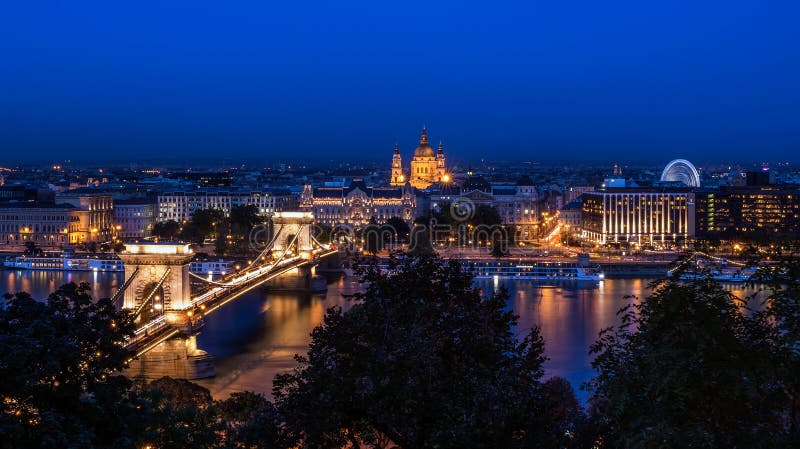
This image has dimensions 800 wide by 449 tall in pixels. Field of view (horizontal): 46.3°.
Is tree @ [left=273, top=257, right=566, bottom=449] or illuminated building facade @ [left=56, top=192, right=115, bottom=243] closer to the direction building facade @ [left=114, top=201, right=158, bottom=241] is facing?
the tree

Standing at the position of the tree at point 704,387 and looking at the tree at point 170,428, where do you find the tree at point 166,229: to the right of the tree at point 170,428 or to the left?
right

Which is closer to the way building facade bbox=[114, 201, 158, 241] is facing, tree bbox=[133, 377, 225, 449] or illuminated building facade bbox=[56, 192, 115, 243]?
the tree

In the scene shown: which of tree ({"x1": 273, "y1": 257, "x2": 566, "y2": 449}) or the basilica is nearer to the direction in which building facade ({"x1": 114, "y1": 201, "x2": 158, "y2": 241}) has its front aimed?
the tree

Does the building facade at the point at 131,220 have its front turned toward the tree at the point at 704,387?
yes

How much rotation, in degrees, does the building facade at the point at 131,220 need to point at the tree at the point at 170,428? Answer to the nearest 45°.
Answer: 0° — it already faces it

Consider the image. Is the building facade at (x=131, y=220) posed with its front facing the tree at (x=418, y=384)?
yes

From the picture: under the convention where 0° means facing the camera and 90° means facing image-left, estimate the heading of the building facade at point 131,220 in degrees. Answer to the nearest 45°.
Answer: approximately 0°

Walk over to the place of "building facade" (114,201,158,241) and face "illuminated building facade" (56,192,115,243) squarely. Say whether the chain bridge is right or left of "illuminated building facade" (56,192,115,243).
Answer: left

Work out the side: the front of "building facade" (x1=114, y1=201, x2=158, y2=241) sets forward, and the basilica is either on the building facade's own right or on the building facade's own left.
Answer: on the building facade's own left

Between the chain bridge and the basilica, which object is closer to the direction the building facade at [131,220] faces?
the chain bridge

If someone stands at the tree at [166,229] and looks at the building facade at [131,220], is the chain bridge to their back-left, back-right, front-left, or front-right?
back-left
